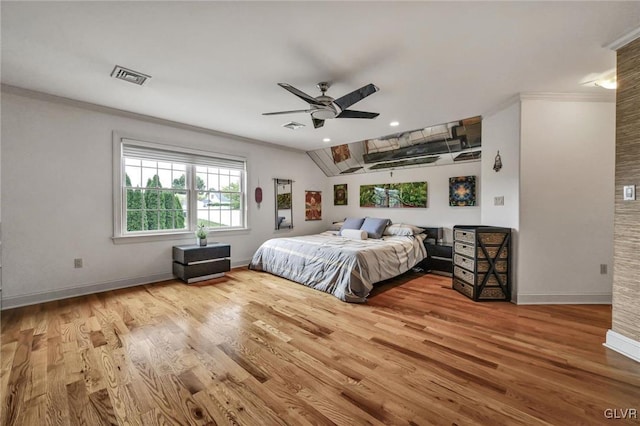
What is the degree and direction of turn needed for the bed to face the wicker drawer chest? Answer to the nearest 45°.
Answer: approximately 135° to its left

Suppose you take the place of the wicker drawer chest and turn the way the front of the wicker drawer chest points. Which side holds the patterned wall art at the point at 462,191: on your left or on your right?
on your right

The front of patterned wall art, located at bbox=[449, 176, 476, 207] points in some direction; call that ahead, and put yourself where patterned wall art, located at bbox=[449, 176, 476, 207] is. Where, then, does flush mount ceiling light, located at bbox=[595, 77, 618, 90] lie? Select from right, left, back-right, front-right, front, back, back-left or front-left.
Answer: front-left

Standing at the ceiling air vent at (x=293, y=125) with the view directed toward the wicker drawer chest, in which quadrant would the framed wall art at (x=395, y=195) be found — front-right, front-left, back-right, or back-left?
front-left

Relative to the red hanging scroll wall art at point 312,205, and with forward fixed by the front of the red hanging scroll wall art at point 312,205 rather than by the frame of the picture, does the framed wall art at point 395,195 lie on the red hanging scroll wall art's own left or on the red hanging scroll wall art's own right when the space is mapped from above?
on the red hanging scroll wall art's own left

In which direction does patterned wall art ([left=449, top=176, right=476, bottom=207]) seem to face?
toward the camera

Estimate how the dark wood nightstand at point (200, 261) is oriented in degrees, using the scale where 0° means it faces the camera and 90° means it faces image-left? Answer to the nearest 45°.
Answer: approximately 315°

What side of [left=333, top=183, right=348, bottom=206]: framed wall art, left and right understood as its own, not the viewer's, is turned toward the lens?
front

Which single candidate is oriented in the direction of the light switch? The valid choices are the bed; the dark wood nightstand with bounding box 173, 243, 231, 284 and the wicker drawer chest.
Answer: the dark wood nightstand

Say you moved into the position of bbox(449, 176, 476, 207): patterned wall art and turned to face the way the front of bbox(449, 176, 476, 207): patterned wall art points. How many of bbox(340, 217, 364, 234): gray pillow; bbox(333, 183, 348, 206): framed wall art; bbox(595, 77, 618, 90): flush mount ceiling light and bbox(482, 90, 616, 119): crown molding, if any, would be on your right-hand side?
2

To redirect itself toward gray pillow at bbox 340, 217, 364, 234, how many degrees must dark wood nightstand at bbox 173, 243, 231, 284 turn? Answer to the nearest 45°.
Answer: approximately 45° to its left

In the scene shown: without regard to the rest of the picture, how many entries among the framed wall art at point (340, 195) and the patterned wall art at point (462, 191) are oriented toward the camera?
2

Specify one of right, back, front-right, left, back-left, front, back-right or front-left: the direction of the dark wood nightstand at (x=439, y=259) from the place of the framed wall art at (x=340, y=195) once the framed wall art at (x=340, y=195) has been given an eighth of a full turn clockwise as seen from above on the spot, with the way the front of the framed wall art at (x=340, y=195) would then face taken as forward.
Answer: left

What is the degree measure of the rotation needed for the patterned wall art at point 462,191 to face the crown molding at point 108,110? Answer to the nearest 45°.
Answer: approximately 45° to its right

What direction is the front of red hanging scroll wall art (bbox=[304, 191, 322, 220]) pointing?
toward the camera

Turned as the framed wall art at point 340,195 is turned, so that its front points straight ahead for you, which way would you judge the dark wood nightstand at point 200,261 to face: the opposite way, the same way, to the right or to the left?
to the left

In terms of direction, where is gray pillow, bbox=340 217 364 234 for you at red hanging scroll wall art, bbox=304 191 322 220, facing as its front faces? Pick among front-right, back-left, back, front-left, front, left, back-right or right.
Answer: front-left

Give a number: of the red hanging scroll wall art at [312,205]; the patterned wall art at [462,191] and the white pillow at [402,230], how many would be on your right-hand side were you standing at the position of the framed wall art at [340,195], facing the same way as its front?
1

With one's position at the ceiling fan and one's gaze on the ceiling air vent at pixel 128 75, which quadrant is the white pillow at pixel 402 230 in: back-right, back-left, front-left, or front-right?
back-right
